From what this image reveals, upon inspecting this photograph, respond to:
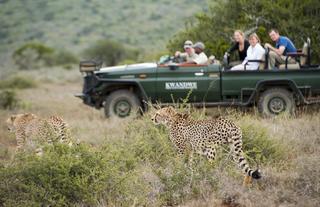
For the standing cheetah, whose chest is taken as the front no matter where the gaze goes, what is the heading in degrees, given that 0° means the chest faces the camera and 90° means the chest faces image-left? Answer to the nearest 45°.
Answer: approximately 90°

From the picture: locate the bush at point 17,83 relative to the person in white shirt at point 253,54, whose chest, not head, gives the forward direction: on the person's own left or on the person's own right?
on the person's own right

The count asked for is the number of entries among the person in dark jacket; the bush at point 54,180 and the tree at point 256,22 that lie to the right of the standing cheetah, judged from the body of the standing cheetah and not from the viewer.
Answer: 2

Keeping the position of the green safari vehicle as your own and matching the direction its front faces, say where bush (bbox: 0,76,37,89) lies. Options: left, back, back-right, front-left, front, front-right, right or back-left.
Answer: front-right

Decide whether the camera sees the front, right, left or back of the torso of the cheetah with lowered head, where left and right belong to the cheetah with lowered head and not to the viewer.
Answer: left

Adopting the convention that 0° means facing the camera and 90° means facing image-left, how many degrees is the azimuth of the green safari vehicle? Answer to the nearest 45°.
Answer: approximately 90°
